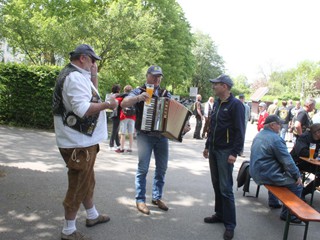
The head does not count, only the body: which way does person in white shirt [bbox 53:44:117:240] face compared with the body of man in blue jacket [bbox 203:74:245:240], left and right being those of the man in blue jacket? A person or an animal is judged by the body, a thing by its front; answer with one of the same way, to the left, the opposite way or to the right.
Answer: the opposite way

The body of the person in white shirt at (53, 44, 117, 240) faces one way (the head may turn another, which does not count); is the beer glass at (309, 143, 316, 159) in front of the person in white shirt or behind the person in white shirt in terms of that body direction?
in front

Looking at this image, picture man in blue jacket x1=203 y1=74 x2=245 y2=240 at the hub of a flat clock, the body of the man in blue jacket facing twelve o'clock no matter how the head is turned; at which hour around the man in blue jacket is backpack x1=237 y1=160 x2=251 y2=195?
The backpack is roughly at 5 o'clock from the man in blue jacket.

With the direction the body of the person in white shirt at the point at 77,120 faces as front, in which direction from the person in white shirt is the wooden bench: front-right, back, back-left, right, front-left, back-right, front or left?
front

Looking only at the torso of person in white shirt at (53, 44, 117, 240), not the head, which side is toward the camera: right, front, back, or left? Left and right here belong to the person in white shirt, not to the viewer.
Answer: right

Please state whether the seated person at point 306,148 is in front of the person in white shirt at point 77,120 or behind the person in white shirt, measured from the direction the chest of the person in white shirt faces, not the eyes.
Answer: in front

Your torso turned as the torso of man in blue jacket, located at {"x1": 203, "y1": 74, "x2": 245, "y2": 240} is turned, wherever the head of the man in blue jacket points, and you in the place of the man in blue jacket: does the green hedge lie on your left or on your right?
on your right

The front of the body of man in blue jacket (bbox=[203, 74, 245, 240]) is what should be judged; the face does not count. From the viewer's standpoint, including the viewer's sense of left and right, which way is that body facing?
facing the viewer and to the left of the viewer

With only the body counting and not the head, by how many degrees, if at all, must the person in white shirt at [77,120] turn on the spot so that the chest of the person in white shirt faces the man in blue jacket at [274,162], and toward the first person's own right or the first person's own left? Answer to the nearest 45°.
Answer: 0° — they already face them
